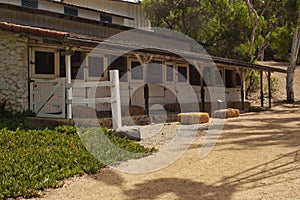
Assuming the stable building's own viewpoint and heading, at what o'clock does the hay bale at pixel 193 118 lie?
The hay bale is roughly at 11 o'clock from the stable building.

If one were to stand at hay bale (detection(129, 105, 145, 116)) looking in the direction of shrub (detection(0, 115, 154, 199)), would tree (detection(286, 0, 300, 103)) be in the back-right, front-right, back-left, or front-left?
back-left

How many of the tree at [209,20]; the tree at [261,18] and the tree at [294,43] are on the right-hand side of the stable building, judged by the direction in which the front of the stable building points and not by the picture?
0

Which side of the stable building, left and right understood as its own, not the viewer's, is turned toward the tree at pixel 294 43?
left

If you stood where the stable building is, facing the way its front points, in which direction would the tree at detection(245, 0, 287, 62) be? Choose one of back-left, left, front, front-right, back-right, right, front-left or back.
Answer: left

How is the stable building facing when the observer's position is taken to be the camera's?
facing the viewer and to the right of the viewer

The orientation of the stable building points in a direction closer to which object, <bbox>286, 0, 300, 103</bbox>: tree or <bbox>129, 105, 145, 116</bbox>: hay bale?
the hay bale

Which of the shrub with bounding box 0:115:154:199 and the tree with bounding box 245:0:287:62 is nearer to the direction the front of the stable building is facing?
the shrub

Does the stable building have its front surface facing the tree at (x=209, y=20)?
no
